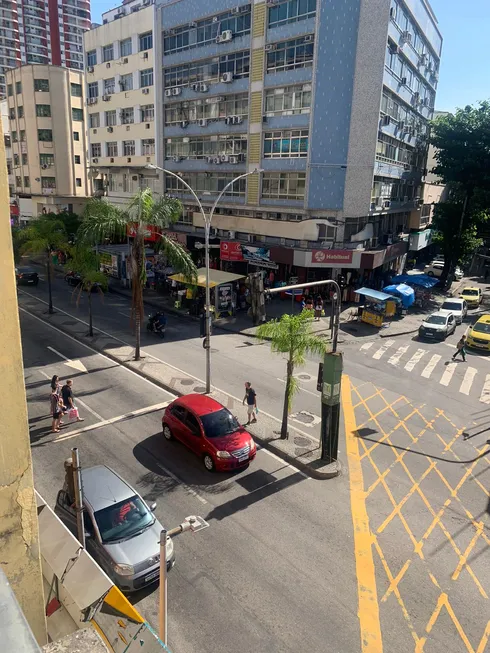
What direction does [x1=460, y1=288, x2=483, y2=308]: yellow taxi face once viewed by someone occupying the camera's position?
facing the viewer and to the left of the viewer

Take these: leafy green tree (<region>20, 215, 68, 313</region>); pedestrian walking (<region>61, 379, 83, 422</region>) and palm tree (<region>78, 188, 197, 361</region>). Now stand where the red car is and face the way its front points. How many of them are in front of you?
0

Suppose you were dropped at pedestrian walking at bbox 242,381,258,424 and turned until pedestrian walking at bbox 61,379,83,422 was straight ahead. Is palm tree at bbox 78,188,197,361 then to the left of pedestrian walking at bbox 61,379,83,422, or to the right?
right

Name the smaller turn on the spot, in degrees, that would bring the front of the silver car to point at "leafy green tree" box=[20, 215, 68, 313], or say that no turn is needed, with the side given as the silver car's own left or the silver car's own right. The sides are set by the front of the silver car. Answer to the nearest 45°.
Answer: approximately 135° to the silver car's own left

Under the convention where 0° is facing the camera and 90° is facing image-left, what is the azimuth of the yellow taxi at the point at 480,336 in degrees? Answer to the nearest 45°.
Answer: approximately 45°

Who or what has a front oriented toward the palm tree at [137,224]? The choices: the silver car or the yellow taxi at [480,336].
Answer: the yellow taxi

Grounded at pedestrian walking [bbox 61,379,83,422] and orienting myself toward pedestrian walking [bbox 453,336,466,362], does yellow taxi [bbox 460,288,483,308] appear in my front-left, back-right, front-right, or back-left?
front-left

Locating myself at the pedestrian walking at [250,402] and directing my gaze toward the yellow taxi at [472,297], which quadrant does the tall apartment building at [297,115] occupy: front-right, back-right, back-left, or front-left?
front-left

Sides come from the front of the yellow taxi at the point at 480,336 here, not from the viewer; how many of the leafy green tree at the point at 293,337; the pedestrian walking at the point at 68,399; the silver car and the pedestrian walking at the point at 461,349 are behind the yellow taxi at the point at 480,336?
0

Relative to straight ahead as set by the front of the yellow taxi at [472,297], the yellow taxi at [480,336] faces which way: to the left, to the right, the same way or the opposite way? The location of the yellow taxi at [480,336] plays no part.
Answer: the same way

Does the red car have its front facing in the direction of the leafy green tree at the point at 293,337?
no

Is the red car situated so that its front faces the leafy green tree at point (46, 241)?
no

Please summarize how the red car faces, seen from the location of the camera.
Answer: facing the viewer and to the right of the viewer

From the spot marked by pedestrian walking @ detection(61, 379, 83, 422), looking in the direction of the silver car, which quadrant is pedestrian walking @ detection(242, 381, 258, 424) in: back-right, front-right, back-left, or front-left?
front-left

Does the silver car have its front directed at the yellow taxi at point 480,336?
no
